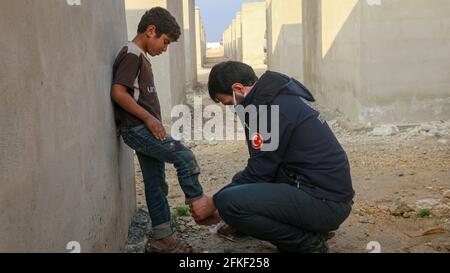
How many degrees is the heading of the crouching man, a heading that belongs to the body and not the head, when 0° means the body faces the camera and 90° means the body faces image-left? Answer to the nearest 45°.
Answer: approximately 90°

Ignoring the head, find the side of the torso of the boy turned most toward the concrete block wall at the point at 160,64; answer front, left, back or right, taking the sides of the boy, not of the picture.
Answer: left

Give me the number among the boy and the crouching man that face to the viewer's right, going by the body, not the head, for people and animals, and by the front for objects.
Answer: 1

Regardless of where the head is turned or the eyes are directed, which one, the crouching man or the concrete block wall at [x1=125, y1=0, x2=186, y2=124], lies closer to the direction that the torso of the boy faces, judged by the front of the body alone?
the crouching man

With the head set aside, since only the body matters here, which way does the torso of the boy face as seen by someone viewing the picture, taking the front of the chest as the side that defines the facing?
to the viewer's right

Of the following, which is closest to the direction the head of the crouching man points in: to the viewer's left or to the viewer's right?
to the viewer's left

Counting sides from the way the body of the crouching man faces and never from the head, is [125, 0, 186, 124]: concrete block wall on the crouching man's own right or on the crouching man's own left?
on the crouching man's own right

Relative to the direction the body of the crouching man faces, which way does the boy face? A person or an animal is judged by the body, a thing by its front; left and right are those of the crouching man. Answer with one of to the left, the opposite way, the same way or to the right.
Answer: the opposite way

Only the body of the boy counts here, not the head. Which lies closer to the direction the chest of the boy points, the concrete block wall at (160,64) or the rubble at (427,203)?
the rubble

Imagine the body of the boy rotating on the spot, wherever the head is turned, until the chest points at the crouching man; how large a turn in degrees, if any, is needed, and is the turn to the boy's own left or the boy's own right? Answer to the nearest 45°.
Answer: approximately 45° to the boy's own right
